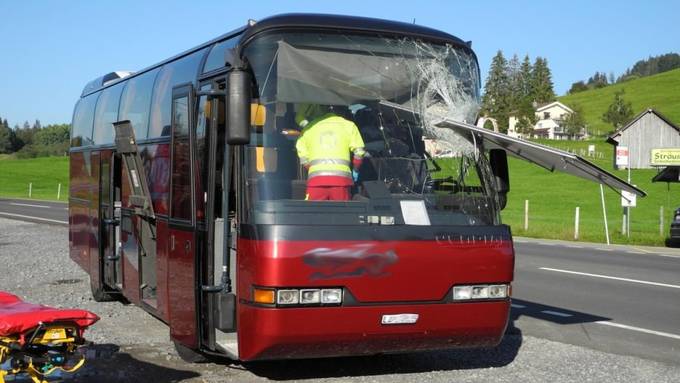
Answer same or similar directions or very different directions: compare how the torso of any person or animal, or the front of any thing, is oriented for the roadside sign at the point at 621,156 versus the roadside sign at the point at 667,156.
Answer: same or similar directions

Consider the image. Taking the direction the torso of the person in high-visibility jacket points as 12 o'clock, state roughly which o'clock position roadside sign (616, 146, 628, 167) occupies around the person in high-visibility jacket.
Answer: The roadside sign is roughly at 1 o'clock from the person in high-visibility jacket.

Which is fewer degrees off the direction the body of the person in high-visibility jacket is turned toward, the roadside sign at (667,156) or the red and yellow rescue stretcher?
the roadside sign

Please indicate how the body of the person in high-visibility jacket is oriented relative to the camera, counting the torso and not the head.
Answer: away from the camera

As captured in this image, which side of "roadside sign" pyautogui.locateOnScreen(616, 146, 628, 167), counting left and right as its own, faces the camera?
front

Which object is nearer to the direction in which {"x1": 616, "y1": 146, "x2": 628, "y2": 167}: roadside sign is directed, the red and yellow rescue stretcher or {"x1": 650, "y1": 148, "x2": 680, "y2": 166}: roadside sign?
the red and yellow rescue stretcher

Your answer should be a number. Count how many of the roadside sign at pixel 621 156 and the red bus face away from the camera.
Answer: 0

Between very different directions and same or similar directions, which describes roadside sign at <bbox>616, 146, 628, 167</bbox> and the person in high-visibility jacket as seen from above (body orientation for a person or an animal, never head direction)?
very different directions

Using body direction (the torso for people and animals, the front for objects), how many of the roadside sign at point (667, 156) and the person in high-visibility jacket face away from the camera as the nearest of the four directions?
1

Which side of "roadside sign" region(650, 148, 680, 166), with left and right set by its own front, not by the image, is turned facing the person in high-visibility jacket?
front

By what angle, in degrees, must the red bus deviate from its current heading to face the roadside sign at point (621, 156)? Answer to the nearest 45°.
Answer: approximately 90° to its left

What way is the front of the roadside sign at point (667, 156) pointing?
toward the camera

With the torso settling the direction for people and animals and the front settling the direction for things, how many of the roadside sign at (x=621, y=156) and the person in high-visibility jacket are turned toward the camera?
1

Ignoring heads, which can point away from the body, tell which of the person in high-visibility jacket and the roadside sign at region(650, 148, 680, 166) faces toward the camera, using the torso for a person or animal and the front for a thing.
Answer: the roadside sign

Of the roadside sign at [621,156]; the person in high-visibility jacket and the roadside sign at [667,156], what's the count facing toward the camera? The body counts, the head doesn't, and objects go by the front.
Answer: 2
